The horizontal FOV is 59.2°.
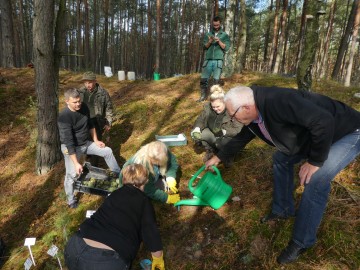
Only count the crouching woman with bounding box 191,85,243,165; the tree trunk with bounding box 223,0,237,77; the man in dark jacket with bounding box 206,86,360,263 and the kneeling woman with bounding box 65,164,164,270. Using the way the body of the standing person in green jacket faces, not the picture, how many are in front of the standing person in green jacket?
3

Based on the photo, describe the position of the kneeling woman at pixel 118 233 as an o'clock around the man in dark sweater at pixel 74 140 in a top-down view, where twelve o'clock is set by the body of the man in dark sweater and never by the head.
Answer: The kneeling woman is roughly at 1 o'clock from the man in dark sweater.

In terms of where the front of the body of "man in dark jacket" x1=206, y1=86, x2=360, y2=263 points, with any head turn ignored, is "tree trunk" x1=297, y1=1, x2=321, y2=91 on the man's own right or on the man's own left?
on the man's own right

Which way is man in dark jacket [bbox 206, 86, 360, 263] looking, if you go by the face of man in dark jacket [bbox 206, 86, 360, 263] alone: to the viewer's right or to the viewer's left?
to the viewer's left

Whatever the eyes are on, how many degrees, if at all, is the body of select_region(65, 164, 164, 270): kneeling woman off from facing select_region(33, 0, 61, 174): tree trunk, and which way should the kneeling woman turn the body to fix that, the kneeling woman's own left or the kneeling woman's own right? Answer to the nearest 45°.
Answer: approximately 45° to the kneeling woman's own left

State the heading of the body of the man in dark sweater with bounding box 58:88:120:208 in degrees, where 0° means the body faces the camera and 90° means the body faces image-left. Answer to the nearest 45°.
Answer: approximately 315°

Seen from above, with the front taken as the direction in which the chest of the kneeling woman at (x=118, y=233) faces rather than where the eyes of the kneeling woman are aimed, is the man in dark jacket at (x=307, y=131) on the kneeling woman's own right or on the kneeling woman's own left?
on the kneeling woman's own right

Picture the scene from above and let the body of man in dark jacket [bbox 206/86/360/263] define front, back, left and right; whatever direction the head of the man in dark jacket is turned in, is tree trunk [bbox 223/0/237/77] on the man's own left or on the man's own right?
on the man's own right

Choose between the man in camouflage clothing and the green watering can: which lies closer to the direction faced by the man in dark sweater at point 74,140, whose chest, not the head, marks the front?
the green watering can

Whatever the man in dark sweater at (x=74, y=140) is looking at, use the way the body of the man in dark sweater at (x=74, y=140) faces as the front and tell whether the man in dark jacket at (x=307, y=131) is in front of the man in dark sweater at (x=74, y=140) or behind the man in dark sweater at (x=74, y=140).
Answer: in front

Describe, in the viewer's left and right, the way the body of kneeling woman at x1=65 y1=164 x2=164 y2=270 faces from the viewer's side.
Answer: facing away from the viewer and to the right of the viewer

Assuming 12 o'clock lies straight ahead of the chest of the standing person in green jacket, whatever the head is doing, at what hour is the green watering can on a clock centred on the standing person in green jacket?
The green watering can is roughly at 12 o'clock from the standing person in green jacket.

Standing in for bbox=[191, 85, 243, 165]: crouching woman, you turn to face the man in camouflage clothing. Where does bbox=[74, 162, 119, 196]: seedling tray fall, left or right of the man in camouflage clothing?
left

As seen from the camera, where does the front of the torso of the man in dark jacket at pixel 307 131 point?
to the viewer's left
